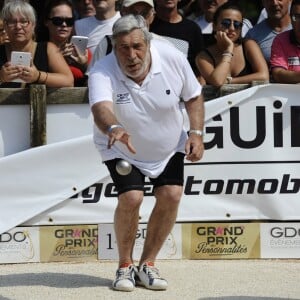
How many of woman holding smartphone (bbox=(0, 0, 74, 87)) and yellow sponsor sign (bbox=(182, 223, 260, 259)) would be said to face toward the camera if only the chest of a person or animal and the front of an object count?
2

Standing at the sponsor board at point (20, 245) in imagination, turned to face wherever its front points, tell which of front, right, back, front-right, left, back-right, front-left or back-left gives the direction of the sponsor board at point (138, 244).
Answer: left

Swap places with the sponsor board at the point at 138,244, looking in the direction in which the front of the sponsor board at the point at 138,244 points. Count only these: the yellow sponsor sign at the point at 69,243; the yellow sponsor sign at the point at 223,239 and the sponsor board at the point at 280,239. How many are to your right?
1
